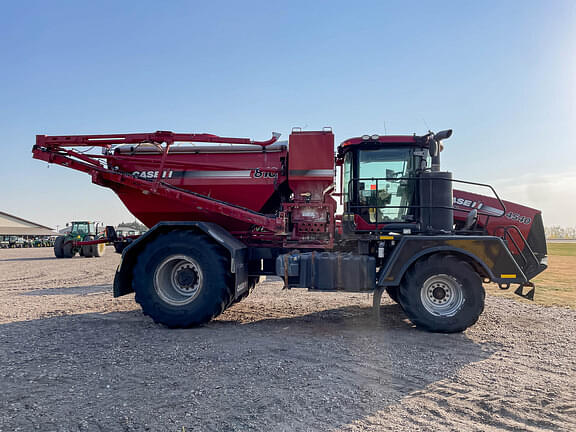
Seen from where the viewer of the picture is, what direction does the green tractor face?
facing away from the viewer and to the right of the viewer

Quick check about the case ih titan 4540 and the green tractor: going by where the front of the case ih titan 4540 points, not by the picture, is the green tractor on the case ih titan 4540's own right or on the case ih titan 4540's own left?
on the case ih titan 4540's own left

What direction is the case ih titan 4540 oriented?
to the viewer's right

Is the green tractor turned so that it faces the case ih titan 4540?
no
